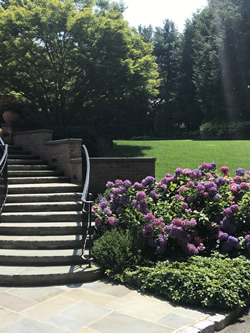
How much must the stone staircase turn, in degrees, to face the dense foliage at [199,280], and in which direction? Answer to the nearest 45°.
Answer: approximately 45° to its left

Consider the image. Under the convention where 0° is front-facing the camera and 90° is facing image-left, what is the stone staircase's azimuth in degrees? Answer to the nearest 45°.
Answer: approximately 0°

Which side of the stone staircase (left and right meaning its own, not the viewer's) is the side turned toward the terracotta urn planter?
back

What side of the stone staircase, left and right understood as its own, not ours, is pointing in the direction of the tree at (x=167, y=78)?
back

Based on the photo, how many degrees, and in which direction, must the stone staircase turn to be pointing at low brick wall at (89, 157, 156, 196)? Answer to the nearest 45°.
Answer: approximately 135° to its left

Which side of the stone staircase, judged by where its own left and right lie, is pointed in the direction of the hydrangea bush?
left

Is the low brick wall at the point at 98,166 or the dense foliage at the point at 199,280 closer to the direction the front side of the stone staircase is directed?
the dense foliage
